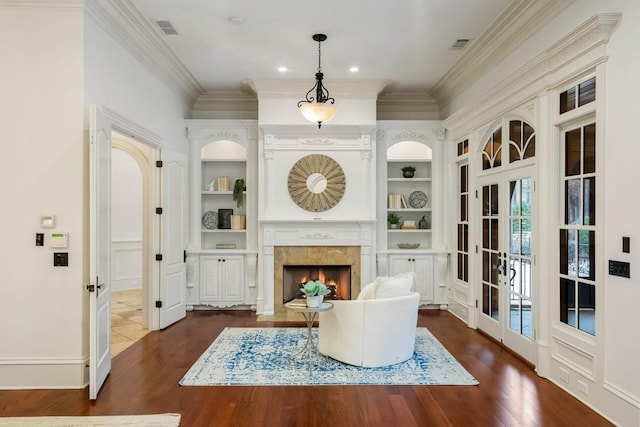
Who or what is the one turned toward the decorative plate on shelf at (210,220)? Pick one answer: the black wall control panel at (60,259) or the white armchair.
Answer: the white armchair

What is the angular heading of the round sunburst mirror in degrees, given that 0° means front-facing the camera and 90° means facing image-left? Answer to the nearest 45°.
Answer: approximately 0°

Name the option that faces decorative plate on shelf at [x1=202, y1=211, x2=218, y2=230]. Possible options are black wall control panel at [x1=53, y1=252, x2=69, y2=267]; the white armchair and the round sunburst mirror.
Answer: the white armchair

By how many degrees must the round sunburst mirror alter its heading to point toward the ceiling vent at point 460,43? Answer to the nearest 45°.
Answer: approximately 45° to its left

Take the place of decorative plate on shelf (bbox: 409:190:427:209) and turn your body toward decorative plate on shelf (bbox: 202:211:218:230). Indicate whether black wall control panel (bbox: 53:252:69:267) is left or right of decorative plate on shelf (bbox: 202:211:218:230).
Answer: left

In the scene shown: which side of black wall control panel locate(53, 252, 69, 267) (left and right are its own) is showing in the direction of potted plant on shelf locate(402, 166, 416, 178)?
left

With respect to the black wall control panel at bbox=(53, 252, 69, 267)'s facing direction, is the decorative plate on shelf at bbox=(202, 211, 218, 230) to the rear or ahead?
to the rear
